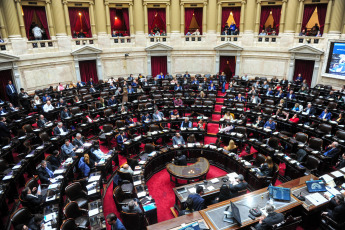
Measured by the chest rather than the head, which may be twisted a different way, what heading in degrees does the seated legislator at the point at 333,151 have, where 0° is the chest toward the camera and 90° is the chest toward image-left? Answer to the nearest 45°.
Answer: approximately 90°

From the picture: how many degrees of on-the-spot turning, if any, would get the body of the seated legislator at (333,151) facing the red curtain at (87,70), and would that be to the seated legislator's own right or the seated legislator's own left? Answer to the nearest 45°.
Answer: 0° — they already face it

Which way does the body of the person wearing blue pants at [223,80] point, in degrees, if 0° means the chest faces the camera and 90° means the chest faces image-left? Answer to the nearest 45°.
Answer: approximately 0°

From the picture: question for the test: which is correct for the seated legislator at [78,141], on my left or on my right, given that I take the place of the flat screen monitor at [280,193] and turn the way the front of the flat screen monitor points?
on my right

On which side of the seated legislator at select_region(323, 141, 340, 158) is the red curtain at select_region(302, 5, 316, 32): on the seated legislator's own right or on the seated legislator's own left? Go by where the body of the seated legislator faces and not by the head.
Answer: on the seated legislator's own right

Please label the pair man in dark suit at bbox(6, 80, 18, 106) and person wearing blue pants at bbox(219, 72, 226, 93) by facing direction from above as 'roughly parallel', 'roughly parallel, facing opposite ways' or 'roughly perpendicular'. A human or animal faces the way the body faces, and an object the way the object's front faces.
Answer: roughly perpendicular

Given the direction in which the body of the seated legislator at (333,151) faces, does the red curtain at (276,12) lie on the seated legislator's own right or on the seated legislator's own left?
on the seated legislator's own right

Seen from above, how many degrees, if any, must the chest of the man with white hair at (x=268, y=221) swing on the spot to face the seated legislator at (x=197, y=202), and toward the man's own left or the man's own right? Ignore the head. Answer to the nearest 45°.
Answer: approximately 45° to the man's own left

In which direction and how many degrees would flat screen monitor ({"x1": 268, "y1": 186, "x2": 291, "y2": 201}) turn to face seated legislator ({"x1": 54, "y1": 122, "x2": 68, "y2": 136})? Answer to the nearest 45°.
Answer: approximately 90° to its right

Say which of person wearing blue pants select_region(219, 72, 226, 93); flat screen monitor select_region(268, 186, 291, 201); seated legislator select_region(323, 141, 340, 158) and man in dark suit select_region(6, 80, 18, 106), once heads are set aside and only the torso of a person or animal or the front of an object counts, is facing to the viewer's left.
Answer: the seated legislator
